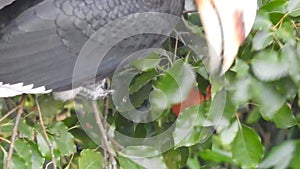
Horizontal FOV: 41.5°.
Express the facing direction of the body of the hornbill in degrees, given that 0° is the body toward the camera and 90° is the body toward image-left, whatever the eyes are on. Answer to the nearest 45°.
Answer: approximately 270°

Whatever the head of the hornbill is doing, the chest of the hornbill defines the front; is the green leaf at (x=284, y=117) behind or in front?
in front
